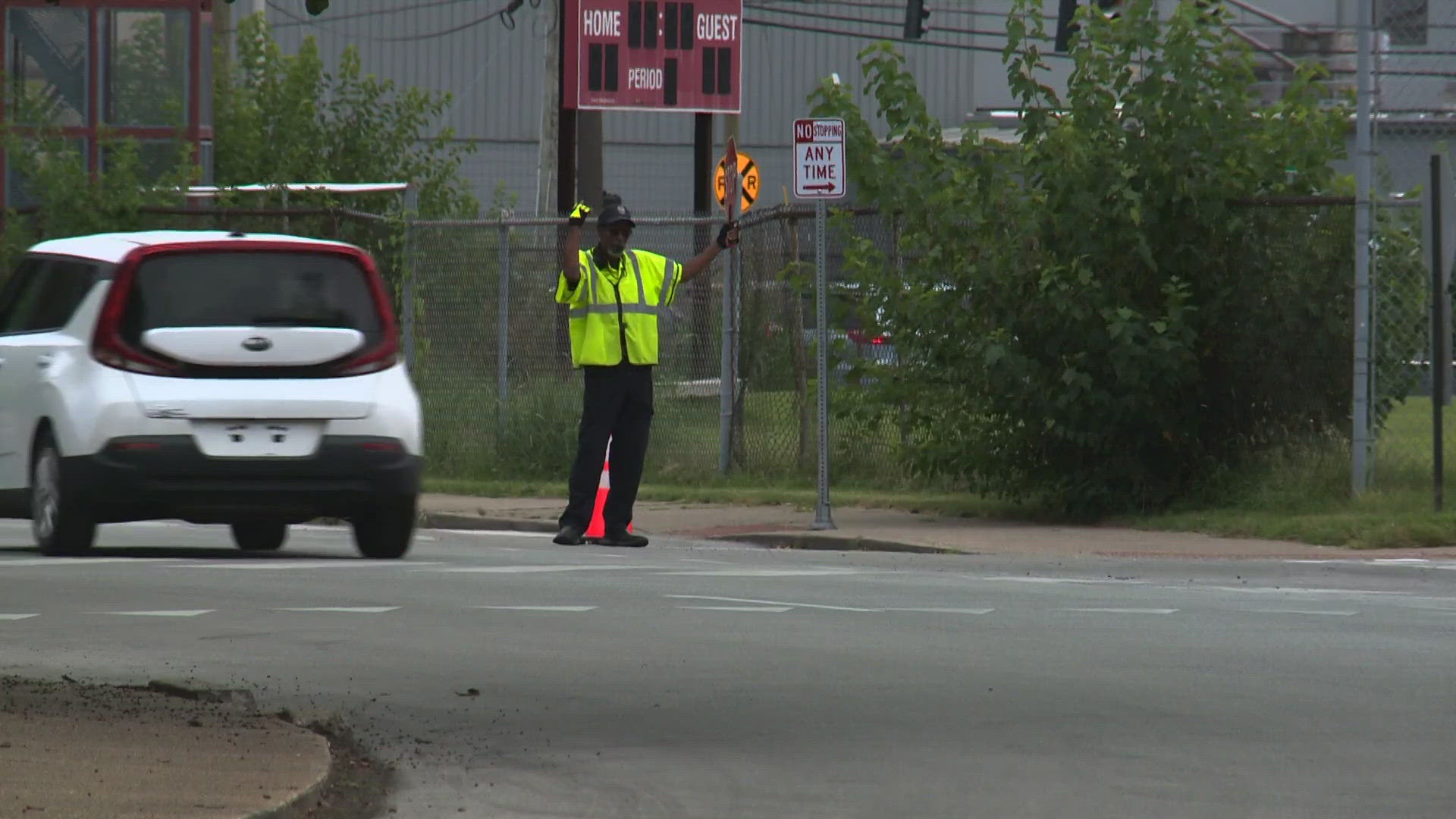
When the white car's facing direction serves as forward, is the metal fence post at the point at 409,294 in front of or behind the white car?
in front

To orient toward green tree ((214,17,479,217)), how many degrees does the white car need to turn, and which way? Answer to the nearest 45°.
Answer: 0° — it already faces it

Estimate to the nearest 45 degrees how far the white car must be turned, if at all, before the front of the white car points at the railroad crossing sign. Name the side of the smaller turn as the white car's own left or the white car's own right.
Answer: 0° — it already faces it

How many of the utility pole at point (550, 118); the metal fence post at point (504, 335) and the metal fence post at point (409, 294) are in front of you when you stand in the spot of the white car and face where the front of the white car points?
3

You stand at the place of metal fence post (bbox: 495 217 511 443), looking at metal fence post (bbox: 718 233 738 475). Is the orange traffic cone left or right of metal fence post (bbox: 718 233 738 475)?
right

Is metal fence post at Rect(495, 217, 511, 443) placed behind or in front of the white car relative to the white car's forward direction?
in front

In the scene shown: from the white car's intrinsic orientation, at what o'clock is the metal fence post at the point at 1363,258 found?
The metal fence post is roughly at 2 o'clock from the white car.

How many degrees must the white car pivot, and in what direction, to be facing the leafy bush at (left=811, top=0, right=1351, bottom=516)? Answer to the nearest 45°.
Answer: approximately 45° to its right

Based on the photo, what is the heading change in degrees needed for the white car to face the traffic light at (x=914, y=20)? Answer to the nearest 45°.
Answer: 0° — it already faces it

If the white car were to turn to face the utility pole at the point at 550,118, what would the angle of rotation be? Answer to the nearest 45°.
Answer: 0° — it already faces it

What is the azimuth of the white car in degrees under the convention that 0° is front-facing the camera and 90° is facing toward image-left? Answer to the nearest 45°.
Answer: approximately 180°

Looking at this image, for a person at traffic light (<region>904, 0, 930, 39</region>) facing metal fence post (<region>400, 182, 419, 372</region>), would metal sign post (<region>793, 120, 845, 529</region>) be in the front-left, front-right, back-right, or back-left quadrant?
front-left

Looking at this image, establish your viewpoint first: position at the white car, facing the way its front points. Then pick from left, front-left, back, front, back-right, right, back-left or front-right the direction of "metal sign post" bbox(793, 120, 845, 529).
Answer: front-right
